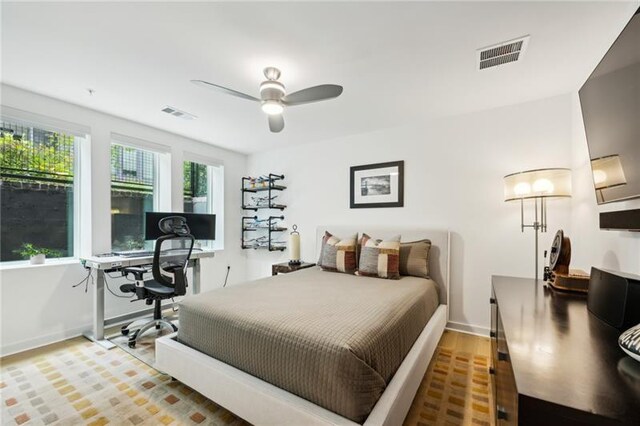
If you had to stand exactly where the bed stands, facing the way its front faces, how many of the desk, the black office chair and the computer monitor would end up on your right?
3

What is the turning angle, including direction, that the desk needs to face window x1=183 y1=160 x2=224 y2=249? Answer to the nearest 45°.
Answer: approximately 90° to its left

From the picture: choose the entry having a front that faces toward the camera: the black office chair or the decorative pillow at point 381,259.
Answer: the decorative pillow

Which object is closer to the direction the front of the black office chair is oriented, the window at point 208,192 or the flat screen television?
the window

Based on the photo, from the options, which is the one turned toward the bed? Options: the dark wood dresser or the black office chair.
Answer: the dark wood dresser

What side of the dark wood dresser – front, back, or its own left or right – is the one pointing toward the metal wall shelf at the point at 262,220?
front

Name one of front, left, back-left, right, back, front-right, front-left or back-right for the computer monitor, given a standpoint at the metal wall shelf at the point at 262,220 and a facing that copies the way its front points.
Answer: front

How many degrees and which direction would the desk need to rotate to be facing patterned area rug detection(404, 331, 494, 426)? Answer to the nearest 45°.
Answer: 0° — it already faces it

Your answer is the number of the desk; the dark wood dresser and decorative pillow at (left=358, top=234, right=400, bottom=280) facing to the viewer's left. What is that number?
1

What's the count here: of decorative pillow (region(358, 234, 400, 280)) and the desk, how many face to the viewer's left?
0

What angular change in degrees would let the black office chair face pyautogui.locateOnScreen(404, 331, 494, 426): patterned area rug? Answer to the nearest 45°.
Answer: approximately 180°

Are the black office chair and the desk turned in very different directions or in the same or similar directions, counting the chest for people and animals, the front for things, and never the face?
very different directions

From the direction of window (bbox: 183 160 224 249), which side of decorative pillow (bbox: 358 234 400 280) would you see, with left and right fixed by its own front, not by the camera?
right

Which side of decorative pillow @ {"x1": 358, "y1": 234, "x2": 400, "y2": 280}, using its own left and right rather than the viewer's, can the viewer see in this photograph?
front

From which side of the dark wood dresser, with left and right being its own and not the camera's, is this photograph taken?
left
